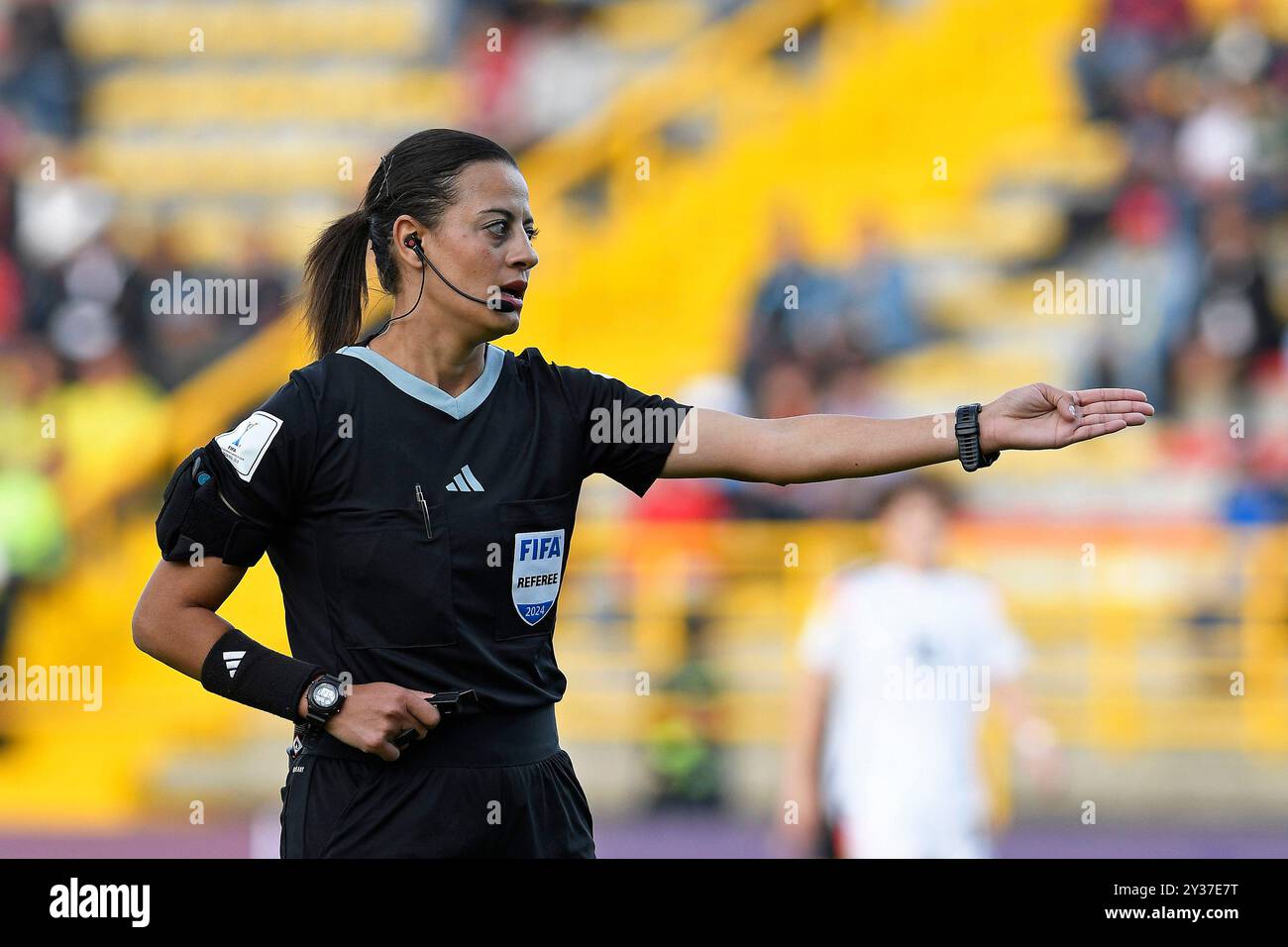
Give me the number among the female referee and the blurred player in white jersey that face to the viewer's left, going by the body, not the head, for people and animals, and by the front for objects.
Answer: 0

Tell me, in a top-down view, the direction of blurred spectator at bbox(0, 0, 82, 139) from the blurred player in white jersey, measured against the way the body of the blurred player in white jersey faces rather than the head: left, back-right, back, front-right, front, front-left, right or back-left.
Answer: back-right

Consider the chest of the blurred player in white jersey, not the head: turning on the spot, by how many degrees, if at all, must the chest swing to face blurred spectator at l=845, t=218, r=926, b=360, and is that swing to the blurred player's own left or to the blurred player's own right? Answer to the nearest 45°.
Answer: approximately 180°

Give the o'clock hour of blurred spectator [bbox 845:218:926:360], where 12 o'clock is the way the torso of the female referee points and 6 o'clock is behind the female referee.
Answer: The blurred spectator is roughly at 8 o'clock from the female referee.

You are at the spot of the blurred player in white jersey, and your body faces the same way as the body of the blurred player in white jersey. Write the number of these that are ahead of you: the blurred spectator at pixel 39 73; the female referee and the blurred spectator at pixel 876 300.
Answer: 1

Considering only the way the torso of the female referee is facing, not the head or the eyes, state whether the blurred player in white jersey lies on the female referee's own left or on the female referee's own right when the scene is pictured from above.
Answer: on the female referee's own left

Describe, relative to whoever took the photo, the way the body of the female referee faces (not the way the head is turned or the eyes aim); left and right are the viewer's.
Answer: facing the viewer and to the right of the viewer

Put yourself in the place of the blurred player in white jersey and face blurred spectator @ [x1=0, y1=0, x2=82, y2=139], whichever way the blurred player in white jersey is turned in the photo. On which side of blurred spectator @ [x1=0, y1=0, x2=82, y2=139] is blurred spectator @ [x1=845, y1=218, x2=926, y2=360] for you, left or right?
right

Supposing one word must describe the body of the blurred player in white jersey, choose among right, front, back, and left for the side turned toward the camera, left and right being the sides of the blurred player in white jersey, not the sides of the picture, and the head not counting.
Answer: front
